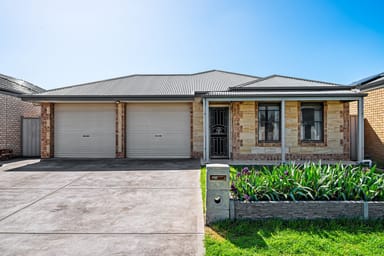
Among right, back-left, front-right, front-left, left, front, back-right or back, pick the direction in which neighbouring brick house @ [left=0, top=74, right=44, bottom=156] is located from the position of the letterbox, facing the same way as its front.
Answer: back-right

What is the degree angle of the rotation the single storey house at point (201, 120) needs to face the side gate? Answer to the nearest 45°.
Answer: approximately 90° to its right

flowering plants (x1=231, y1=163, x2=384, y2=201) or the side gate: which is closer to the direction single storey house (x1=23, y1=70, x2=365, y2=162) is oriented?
the flowering plants

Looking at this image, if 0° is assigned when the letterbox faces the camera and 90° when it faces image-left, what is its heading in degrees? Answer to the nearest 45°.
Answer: approximately 0°

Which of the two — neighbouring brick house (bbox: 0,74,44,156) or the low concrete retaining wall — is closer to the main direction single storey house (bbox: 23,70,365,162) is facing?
the low concrete retaining wall

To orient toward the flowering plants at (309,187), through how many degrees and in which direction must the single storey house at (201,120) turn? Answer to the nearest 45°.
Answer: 0° — it already faces it

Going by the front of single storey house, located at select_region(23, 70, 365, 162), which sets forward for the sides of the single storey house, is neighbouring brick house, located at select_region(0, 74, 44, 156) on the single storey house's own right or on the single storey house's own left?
on the single storey house's own right

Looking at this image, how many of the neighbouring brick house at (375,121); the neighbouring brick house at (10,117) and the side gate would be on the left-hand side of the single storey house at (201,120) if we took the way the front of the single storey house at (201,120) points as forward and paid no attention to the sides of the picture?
1

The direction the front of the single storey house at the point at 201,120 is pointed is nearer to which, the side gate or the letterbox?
the letterbox

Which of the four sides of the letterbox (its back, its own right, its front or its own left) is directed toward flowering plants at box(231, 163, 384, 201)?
left

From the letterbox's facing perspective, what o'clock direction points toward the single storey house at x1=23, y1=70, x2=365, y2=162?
The single storey house is roughly at 6 o'clock from the letterbox.

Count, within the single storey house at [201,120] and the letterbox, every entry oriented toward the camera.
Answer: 2

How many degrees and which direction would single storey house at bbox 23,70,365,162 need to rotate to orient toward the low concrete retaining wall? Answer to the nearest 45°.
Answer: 0° — it already faces it

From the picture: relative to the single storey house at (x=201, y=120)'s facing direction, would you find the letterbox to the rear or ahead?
ahead
